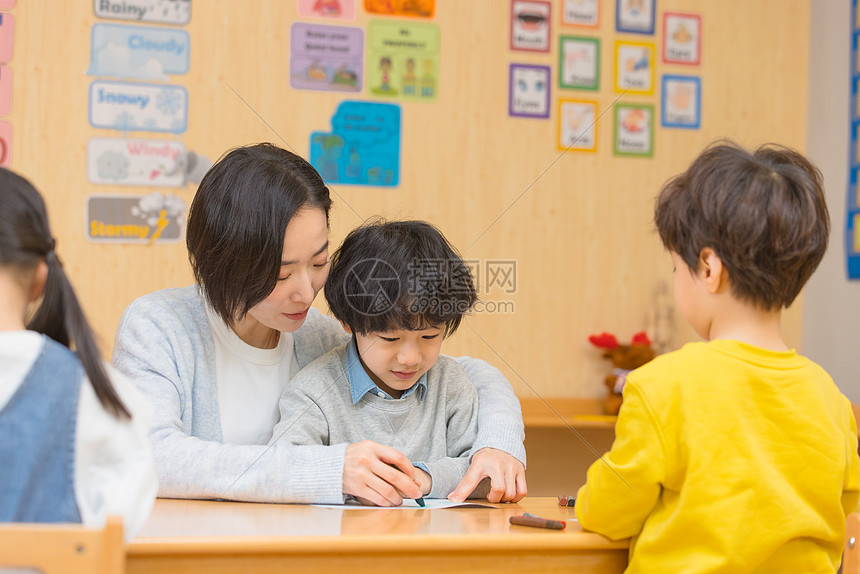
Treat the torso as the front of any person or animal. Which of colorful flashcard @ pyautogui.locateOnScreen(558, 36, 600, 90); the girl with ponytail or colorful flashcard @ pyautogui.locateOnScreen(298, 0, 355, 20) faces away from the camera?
the girl with ponytail

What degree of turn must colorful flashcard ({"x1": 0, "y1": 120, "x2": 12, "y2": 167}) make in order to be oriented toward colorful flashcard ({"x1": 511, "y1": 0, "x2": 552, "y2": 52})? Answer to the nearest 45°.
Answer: approximately 90° to its left

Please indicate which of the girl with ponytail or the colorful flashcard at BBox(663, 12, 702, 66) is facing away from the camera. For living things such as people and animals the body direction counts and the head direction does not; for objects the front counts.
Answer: the girl with ponytail

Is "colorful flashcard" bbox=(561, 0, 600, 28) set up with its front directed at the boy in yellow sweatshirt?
yes

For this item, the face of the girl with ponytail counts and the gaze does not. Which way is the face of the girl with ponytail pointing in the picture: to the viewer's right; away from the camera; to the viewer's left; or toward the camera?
away from the camera

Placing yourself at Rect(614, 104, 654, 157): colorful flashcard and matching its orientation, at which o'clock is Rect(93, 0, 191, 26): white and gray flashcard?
Rect(93, 0, 191, 26): white and gray flashcard is roughly at 2 o'clock from Rect(614, 104, 654, 157): colorful flashcard.

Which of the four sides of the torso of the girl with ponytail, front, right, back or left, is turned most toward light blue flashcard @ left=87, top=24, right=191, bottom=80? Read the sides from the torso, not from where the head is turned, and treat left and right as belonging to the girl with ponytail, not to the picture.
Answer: front

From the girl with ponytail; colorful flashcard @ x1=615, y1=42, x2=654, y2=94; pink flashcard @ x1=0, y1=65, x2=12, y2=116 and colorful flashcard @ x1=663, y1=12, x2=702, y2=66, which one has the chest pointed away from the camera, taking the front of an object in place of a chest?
the girl with ponytail

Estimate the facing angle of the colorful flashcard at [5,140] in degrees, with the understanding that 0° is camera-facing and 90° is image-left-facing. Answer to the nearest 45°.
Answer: approximately 0°

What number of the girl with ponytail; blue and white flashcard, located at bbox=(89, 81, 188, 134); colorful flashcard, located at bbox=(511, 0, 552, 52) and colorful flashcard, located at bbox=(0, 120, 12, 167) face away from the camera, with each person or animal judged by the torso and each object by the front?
1

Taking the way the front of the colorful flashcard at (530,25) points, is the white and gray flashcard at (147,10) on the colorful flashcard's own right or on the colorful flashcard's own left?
on the colorful flashcard's own right
